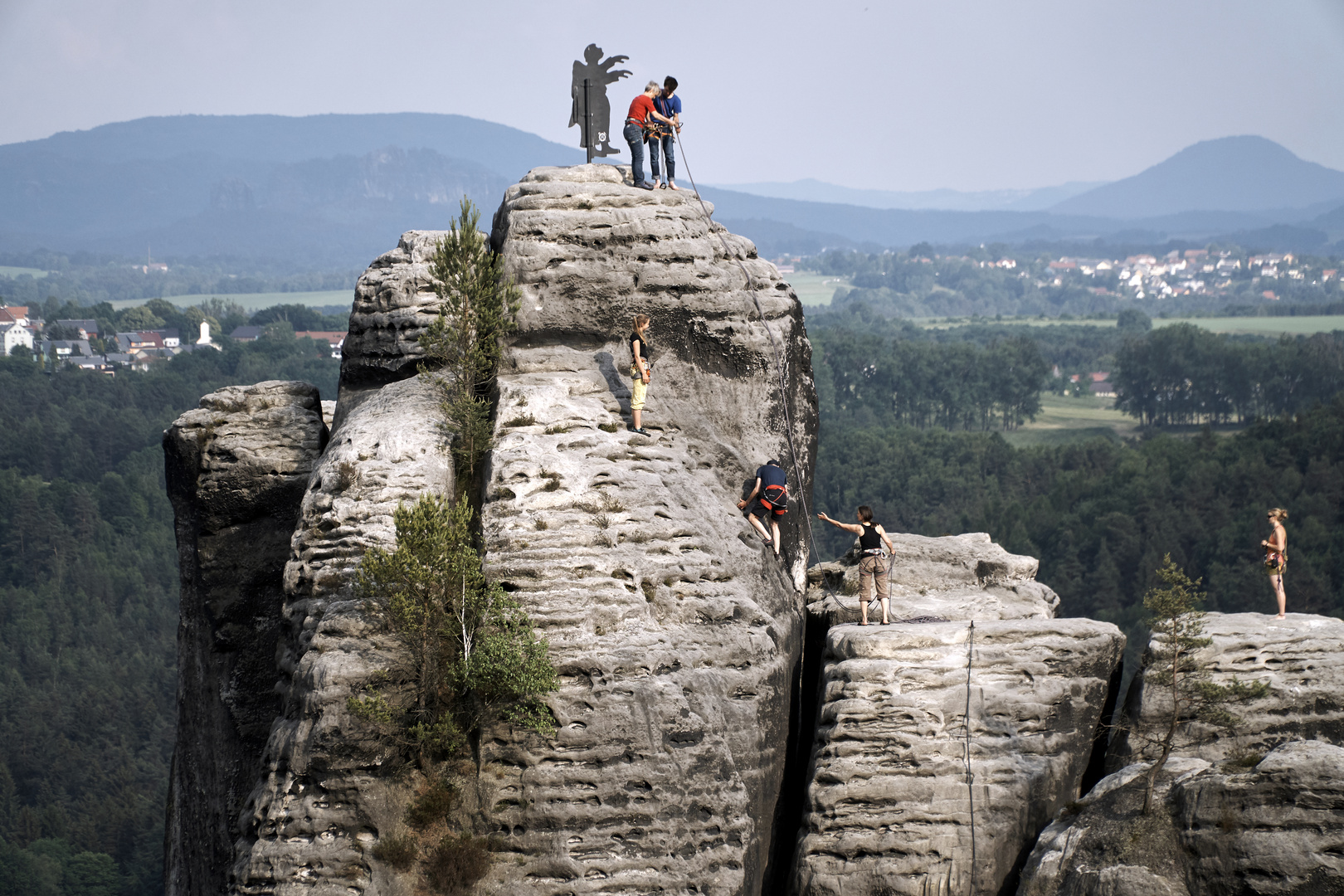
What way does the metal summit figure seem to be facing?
to the viewer's right

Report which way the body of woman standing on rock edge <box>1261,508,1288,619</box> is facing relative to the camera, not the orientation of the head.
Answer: to the viewer's left

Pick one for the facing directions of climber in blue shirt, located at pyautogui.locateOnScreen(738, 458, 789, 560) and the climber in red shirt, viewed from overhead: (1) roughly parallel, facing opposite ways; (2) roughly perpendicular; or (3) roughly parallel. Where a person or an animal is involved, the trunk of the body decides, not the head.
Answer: roughly perpendicular

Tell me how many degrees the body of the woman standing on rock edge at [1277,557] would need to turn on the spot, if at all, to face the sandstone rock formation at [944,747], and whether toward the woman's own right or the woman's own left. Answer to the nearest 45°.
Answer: approximately 45° to the woman's own left

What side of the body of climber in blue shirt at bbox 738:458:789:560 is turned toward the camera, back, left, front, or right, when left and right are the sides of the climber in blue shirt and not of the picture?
back

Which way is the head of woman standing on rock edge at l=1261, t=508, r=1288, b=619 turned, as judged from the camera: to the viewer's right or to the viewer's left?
to the viewer's left

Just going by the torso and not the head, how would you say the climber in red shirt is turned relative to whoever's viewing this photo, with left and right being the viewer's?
facing to the right of the viewer

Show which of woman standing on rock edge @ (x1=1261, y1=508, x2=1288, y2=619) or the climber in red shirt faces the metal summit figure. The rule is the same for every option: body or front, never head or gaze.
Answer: the woman standing on rock edge

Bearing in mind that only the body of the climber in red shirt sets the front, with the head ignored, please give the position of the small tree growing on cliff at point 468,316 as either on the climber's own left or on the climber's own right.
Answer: on the climber's own right

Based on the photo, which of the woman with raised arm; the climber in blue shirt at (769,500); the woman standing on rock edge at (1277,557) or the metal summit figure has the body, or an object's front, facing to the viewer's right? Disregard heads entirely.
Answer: the metal summit figure
